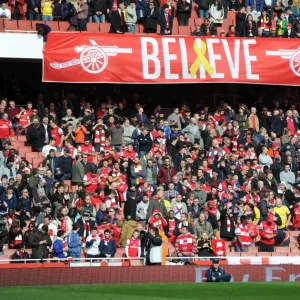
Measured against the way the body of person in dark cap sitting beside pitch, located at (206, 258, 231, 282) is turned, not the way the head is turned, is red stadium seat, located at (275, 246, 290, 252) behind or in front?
behind

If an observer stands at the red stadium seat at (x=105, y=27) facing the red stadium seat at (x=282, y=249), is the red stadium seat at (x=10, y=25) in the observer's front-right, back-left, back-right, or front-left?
back-right
